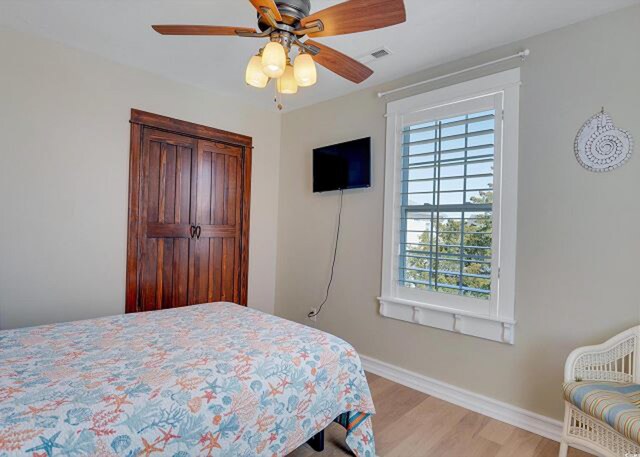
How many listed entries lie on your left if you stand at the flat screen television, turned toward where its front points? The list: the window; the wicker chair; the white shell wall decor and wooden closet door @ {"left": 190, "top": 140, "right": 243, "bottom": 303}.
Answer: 3

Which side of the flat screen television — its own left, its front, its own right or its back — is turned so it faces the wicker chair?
left

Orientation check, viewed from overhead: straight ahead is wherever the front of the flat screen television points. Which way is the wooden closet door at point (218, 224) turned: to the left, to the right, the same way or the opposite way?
to the left

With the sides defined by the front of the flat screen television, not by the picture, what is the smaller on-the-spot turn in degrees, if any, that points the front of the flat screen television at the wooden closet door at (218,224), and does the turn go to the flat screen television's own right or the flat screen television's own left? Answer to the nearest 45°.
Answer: approximately 45° to the flat screen television's own right

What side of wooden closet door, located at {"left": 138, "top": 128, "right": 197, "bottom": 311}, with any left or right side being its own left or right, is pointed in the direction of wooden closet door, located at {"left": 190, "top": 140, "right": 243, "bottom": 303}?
left

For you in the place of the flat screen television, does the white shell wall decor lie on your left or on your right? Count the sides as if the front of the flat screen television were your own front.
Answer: on your left

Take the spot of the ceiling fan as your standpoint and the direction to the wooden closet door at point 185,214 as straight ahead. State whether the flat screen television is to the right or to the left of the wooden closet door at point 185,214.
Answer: right

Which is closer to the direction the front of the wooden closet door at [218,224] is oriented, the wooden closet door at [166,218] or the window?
the window

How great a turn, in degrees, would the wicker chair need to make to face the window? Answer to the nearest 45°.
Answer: approximately 90° to its right

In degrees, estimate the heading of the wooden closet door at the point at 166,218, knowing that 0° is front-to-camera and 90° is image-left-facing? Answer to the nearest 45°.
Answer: approximately 315°
